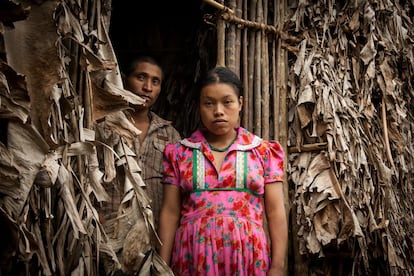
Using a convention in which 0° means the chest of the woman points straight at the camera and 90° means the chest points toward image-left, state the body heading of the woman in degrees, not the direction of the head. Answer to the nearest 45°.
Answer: approximately 0°
